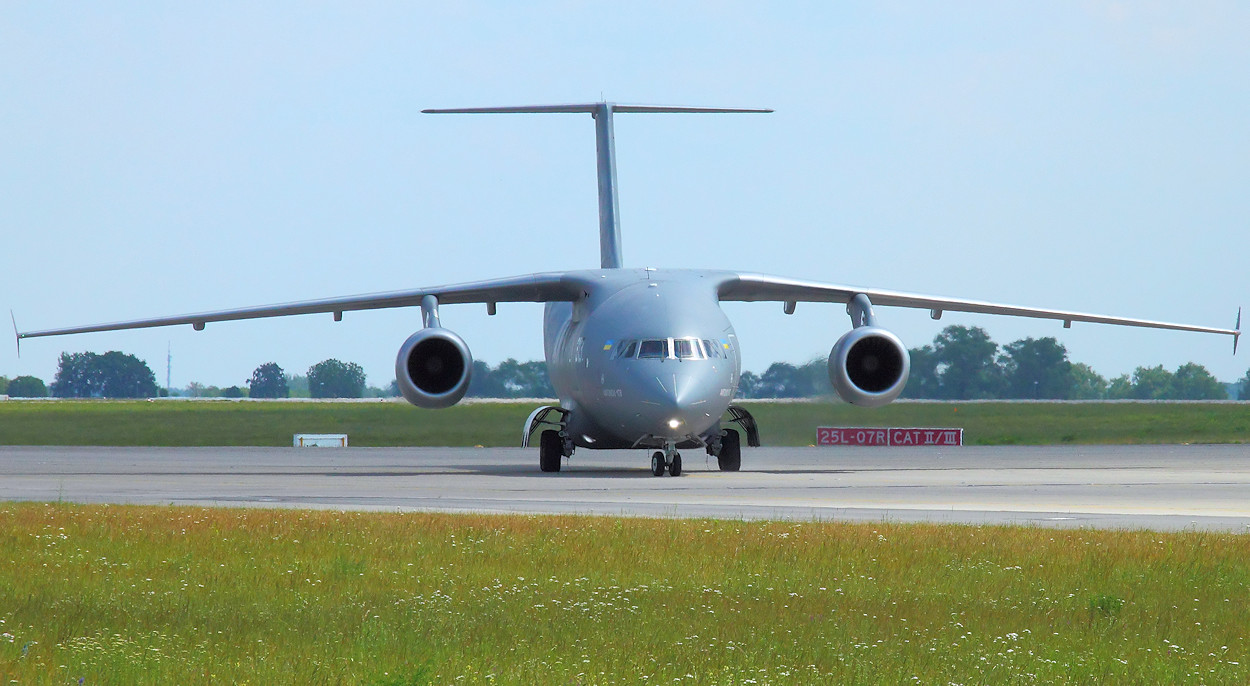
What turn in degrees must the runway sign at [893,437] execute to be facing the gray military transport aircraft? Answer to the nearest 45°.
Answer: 0° — it already faces it

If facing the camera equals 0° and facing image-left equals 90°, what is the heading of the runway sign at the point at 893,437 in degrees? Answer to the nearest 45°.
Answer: approximately 0°

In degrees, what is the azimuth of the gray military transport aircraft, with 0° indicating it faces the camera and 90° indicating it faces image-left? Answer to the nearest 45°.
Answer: approximately 0°

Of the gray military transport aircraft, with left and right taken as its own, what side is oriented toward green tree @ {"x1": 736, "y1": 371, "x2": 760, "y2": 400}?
back
